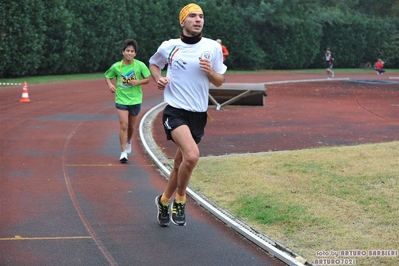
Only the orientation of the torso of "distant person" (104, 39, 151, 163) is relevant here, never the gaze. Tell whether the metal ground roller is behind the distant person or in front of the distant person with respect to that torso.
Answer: behind

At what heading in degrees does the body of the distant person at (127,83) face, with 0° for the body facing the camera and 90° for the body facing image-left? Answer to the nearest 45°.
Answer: approximately 0°
